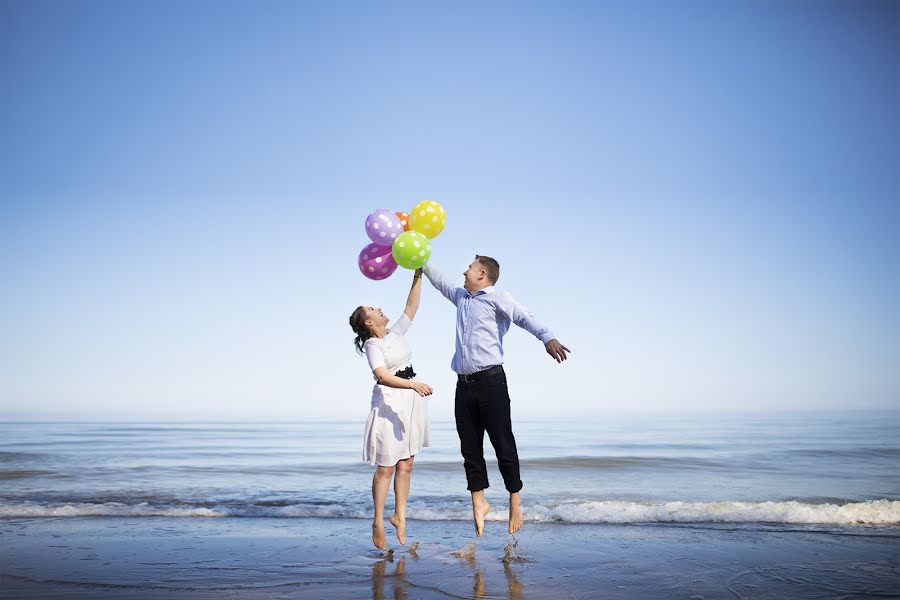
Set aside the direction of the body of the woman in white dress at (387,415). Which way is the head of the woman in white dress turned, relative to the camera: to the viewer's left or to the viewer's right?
to the viewer's right

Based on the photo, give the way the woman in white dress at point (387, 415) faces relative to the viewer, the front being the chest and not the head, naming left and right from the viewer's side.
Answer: facing the viewer and to the right of the viewer

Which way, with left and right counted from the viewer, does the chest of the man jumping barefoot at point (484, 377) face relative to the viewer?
facing the viewer and to the left of the viewer
